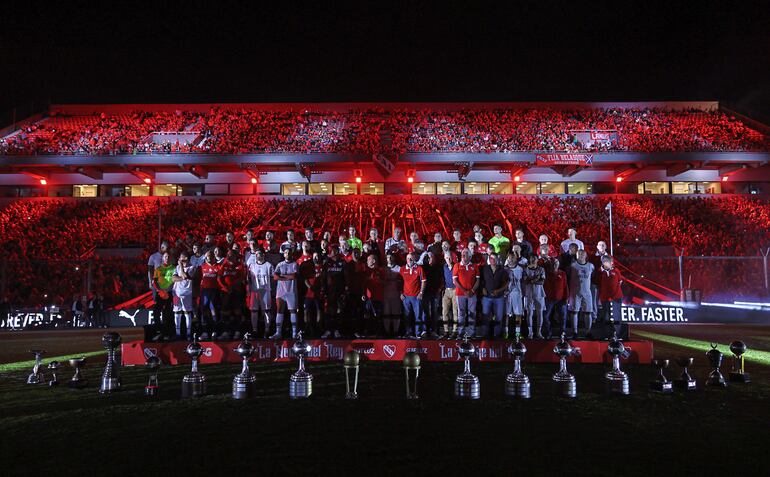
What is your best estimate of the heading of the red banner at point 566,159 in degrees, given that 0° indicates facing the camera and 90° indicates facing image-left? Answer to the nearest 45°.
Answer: approximately 0°

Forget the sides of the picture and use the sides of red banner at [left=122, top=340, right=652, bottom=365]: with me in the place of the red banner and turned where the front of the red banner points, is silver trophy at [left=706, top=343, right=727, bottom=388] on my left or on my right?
on my left

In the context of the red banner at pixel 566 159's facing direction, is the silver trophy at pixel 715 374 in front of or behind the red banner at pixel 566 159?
in front

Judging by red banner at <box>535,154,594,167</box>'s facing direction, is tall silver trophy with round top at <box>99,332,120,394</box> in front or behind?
in front

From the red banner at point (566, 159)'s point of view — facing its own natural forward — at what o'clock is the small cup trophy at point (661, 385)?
The small cup trophy is roughly at 12 o'clock from the red banner.

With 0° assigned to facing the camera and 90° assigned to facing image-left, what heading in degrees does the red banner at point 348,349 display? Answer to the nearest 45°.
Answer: approximately 0°

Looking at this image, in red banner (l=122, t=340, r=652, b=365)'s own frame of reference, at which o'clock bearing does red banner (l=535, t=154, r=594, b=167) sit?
red banner (l=535, t=154, r=594, b=167) is roughly at 7 o'clock from red banner (l=122, t=340, r=652, b=365).

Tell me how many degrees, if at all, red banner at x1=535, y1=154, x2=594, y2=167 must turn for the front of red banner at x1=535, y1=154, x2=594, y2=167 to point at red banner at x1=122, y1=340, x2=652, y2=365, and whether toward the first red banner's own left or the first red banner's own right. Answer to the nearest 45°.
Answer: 0° — it already faces it

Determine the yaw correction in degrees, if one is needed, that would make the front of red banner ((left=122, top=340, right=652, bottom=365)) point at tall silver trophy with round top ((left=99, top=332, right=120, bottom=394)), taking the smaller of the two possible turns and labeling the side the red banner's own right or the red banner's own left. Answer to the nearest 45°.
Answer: approximately 45° to the red banner's own right

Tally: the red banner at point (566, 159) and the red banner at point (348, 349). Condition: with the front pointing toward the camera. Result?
2

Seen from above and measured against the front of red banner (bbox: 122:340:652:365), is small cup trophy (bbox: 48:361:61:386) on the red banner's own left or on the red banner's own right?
on the red banner's own right
